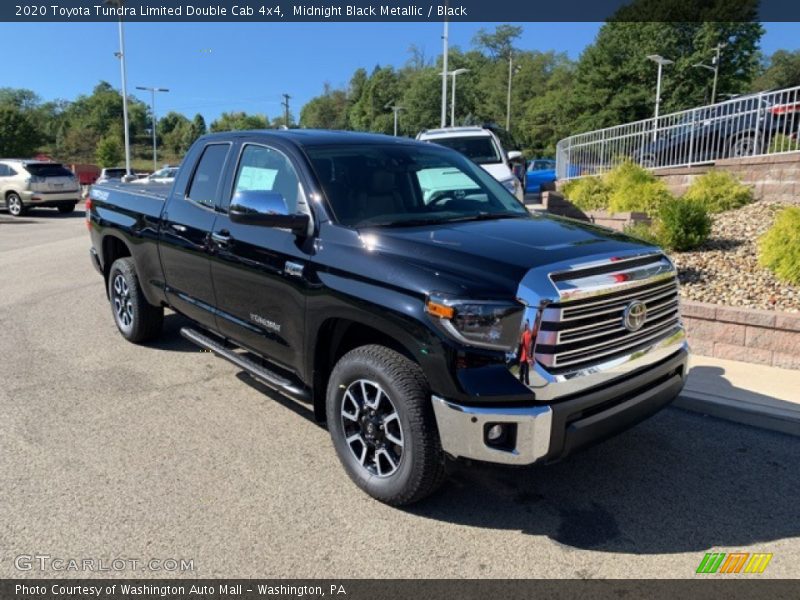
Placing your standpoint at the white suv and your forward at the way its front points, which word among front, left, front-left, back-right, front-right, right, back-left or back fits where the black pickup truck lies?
front-right

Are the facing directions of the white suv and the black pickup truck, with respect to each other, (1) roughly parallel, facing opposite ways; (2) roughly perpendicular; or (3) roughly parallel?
roughly parallel

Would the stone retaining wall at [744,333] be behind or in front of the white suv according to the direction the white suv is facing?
in front

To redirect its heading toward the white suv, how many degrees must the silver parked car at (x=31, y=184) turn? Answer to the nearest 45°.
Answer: approximately 180°

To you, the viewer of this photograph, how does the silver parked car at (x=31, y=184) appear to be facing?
facing away from the viewer and to the left of the viewer

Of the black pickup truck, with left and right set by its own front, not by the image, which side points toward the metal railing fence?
left

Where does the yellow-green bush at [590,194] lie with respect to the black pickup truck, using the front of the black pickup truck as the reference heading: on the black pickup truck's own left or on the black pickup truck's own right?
on the black pickup truck's own left

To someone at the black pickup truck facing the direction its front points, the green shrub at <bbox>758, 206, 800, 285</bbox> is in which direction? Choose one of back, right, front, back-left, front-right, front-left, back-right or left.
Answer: left

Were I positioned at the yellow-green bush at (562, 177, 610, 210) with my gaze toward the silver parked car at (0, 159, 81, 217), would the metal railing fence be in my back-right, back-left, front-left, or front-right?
back-right

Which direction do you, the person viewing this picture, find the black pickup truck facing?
facing the viewer and to the right of the viewer

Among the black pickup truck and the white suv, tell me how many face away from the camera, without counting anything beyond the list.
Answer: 0
